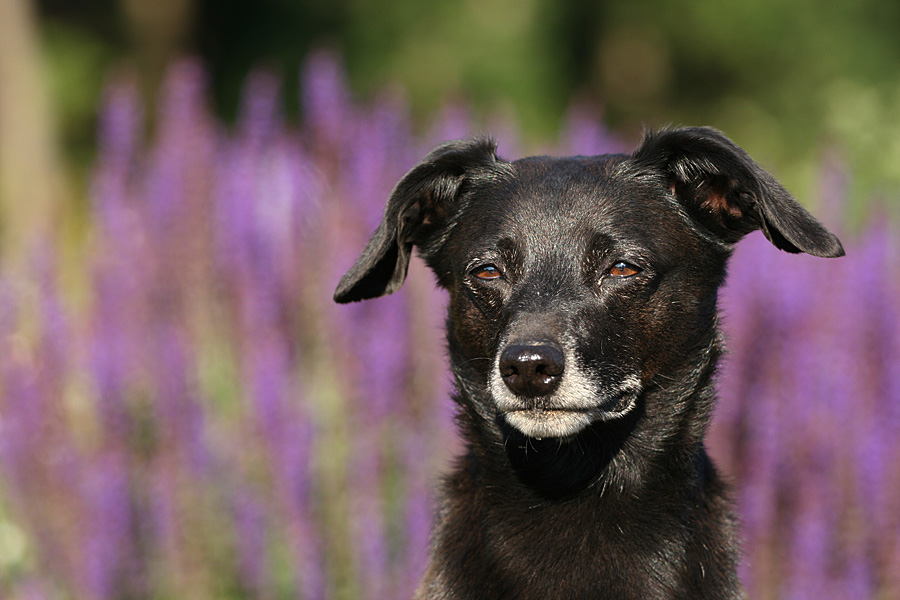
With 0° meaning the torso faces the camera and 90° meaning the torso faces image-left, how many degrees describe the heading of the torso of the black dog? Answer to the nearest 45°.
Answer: approximately 0°
